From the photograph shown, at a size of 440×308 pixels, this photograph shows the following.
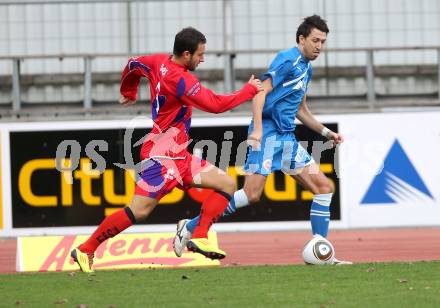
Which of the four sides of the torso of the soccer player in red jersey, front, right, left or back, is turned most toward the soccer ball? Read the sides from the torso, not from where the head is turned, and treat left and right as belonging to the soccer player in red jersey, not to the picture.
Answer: front

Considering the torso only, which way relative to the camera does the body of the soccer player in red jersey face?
to the viewer's right

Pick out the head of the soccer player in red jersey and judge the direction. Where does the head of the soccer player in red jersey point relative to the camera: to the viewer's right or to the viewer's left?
to the viewer's right

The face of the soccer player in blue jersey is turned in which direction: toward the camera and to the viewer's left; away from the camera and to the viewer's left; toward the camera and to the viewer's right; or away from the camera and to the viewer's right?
toward the camera and to the viewer's right

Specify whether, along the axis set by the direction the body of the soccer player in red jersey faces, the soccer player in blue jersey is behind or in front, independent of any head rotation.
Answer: in front
